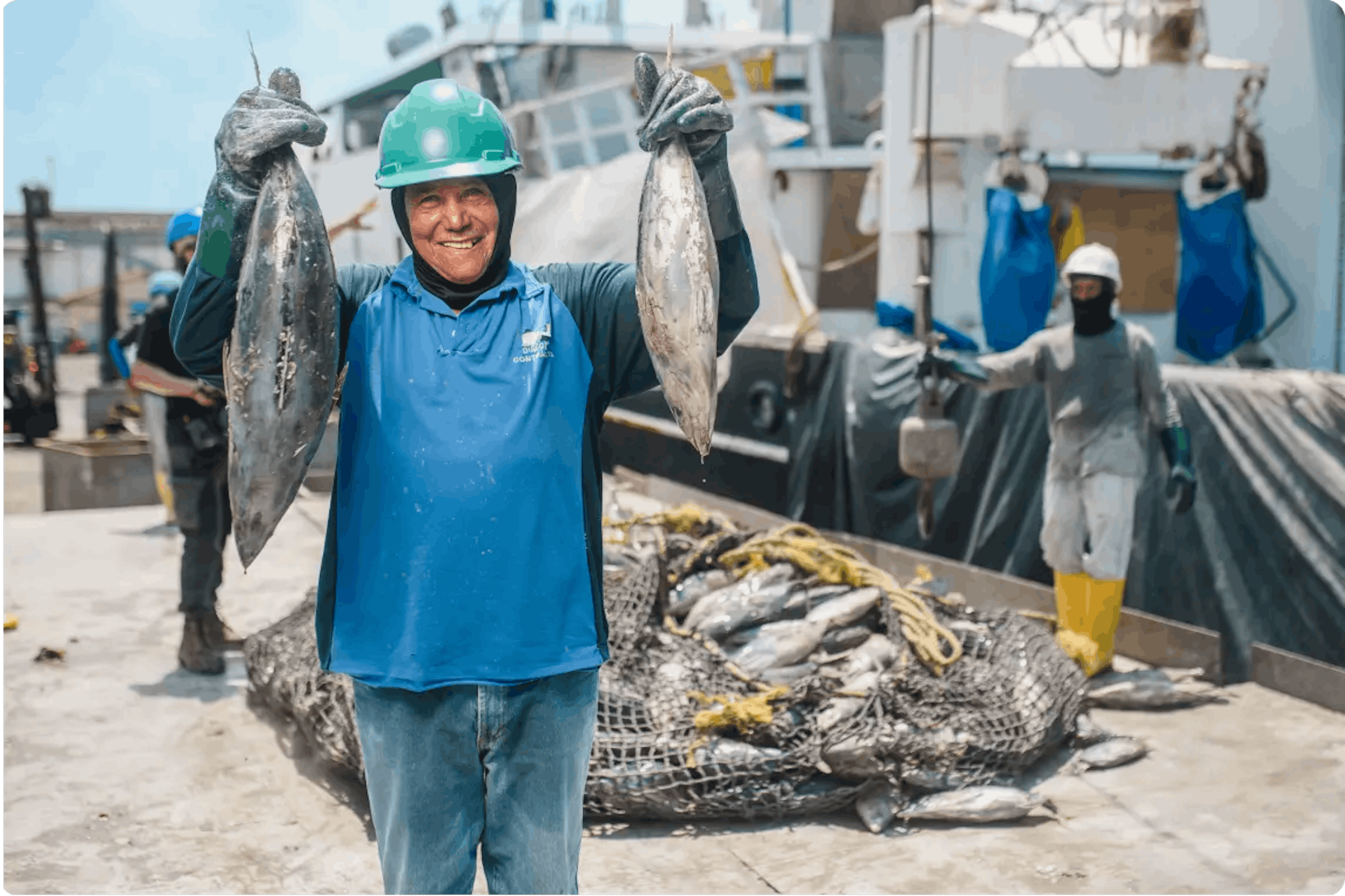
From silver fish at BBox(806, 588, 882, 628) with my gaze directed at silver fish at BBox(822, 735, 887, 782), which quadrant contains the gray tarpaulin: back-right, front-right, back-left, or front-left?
back-left

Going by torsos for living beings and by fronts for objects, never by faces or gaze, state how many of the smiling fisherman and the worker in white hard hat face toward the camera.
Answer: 2

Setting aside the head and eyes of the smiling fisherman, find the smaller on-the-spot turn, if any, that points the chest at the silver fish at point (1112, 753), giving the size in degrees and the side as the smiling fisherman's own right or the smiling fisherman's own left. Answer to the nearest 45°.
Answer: approximately 135° to the smiling fisherman's own left

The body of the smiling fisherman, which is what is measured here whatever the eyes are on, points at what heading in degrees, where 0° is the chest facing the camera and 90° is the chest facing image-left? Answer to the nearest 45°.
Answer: approximately 0°

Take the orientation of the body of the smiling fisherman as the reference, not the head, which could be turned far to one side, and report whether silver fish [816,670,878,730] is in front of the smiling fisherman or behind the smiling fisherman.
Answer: behind

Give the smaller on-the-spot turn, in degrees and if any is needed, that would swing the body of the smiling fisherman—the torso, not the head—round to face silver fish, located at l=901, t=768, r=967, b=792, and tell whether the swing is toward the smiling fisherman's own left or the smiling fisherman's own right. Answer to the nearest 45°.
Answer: approximately 135° to the smiling fisherman's own left

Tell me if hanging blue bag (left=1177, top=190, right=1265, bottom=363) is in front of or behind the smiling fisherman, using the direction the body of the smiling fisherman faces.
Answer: behind

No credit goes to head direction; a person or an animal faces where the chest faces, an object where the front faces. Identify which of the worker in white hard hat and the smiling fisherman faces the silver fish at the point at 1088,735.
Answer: the worker in white hard hat
